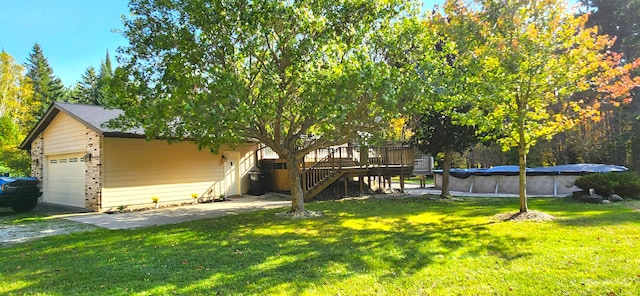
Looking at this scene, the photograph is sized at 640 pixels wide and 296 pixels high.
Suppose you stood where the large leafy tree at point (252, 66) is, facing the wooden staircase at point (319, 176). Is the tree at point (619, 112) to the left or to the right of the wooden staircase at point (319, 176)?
right

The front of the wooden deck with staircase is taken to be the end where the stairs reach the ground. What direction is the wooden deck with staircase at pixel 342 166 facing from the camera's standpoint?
to the viewer's left

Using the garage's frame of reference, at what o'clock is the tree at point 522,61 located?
The tree is roughly at 9 o'clock from the garage.

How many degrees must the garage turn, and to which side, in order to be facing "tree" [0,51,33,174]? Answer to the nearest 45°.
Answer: approximately 135° to its right

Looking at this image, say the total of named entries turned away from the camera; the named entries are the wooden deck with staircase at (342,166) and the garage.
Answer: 0

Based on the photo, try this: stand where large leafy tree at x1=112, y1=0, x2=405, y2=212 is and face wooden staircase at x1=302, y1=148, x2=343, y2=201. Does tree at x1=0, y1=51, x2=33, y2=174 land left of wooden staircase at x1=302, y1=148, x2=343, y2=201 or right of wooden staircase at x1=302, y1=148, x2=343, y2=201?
left

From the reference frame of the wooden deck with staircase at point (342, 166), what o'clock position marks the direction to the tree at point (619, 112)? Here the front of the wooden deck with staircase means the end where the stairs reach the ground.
The tree is roughly at 5 o'clock from the wooden deck with staircase.

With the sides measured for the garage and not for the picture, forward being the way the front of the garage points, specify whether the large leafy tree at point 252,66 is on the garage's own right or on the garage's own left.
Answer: on the garage's own left

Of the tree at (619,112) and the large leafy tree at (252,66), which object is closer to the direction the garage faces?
the large leafy tree

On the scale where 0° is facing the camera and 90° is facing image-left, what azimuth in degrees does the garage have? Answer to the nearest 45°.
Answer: approximately 45°

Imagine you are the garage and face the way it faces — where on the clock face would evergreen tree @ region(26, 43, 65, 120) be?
The evergreen tree is roughly at 4 o'clock from the garage.

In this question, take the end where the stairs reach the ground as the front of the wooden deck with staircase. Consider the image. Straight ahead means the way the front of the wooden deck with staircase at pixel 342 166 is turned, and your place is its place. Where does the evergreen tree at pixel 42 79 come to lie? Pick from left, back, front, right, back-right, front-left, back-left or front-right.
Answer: front-right

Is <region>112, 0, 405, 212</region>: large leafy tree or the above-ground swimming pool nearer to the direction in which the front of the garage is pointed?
the large leafy tree

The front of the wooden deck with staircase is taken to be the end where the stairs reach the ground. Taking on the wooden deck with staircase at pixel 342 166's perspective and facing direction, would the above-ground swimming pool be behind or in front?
behind
